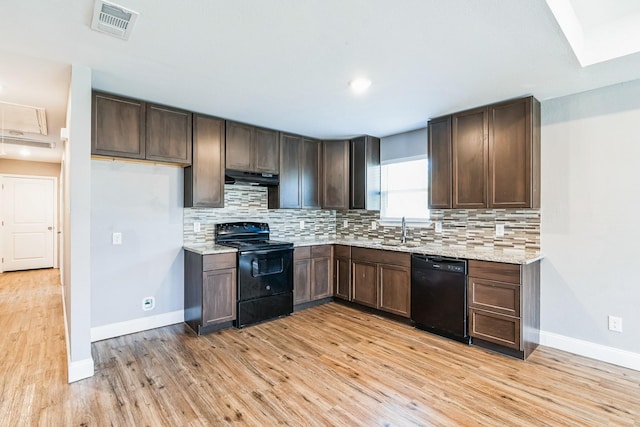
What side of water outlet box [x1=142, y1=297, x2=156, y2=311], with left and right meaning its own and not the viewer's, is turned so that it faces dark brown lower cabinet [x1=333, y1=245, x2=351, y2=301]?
left

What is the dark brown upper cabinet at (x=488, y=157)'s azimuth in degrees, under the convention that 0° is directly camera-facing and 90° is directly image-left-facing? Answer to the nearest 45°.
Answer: approximately 45°

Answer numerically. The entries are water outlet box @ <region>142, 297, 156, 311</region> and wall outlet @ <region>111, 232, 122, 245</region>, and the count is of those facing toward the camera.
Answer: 2

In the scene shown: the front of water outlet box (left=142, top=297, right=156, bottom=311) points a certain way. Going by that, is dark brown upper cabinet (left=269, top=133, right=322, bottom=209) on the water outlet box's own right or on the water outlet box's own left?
on the water outlet box's own left

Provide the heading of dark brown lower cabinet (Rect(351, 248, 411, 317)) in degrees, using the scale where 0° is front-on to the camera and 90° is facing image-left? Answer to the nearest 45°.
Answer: approximately 45°
